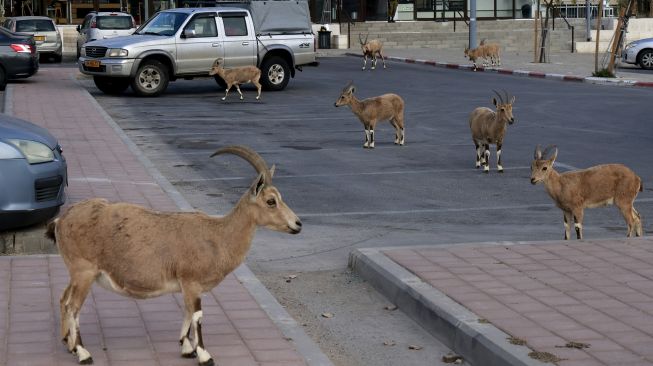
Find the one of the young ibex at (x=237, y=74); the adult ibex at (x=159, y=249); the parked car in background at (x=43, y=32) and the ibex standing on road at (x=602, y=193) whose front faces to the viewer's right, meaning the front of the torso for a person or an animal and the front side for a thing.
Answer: the adult ibex at (x=159, y=249)

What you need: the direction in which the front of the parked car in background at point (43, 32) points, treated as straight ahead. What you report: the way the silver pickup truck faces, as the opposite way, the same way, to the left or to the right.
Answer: to the left

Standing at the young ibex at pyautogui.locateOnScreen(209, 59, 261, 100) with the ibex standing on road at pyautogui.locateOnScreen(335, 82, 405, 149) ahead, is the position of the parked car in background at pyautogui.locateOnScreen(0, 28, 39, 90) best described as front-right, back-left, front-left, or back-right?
back-right

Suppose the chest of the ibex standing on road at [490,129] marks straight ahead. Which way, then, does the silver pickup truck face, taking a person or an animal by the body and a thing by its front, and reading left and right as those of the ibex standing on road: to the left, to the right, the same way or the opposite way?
to the right

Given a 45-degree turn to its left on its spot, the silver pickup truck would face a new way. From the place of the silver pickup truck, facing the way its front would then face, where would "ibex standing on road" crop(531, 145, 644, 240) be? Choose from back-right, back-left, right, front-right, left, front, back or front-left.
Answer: front

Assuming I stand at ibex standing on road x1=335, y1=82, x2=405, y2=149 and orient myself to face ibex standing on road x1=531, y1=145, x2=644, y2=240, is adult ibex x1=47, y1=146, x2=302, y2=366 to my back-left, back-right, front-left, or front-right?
front-right

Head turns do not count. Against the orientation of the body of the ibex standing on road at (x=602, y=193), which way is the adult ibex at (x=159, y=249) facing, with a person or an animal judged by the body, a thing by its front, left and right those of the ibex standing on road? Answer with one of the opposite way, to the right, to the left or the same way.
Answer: the opposite way

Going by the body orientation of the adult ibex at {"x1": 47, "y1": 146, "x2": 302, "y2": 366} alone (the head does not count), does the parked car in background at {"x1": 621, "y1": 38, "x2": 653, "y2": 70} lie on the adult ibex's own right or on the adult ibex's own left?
on the adult ibex's own left

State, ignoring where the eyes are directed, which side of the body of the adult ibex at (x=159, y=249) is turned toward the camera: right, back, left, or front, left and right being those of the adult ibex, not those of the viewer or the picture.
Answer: right

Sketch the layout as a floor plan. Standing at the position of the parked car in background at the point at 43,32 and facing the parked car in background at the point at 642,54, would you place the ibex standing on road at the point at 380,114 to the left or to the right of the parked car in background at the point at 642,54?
right

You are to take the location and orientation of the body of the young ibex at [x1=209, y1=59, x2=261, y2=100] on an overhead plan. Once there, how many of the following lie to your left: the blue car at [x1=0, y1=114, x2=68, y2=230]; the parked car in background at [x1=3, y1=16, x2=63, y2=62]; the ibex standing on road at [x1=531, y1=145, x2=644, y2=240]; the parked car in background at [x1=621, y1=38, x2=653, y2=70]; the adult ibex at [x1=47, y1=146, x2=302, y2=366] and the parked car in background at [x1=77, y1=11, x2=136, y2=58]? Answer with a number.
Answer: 3

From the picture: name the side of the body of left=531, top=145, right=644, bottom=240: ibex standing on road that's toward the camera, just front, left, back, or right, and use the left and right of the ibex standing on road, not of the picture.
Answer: left
